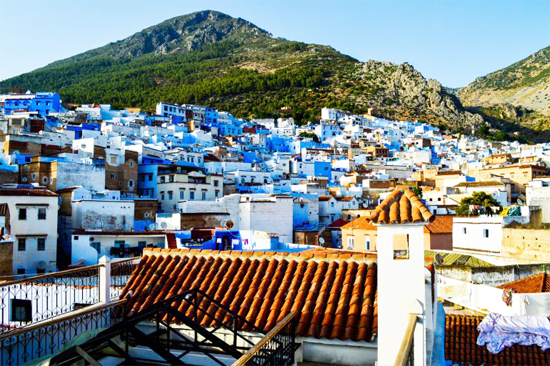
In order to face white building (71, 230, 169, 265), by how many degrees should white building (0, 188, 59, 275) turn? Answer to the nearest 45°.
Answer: approximately 45° to its left

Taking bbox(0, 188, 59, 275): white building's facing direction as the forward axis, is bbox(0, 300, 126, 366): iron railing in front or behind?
in front

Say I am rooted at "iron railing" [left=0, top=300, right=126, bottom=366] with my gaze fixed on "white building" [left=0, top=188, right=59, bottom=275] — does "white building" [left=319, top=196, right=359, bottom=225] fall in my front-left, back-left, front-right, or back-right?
front-right

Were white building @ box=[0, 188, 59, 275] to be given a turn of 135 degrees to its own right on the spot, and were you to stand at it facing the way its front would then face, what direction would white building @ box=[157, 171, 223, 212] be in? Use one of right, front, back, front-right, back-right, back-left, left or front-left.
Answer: right

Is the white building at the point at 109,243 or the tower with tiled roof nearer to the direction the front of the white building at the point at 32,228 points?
the tower with tiled roof

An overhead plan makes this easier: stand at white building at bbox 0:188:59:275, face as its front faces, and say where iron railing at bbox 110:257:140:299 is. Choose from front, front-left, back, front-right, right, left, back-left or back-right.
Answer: front

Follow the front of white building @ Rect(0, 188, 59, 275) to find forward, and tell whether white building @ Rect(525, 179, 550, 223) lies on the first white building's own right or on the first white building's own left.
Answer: on the first white building's own left

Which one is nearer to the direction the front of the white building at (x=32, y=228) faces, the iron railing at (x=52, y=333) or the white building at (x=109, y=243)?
the iron railing

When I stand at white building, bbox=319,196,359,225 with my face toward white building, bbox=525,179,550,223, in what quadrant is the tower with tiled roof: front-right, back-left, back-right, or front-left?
front-right

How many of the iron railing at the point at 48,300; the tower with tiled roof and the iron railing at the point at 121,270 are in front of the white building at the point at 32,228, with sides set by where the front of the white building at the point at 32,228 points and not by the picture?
3

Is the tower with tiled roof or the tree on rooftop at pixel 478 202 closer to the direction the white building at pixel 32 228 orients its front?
the tower with tiled roof

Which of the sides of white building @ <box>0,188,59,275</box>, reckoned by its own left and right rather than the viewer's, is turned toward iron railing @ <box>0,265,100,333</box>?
front

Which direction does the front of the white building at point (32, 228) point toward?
toward the camera
